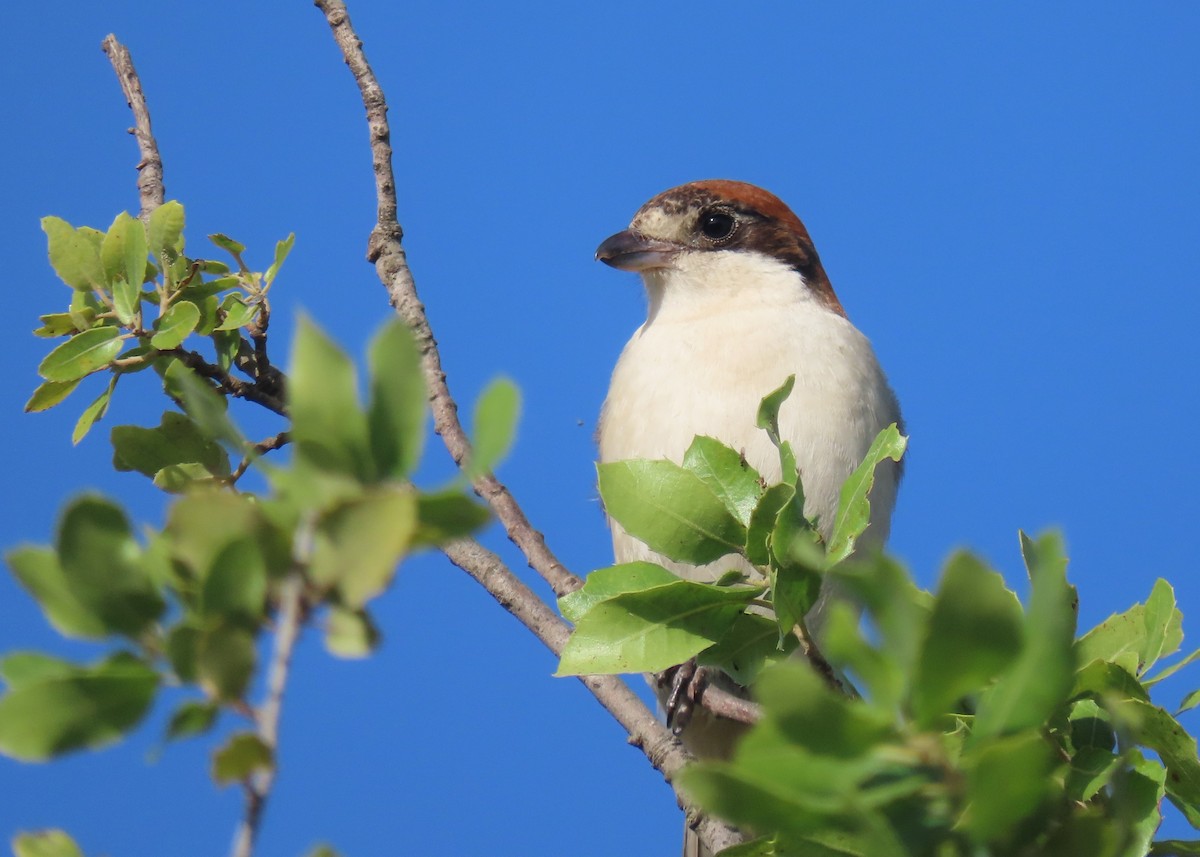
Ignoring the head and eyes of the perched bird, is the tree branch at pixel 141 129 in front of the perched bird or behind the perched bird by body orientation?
in front

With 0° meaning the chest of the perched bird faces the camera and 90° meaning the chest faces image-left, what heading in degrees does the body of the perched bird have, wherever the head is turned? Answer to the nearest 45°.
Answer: approximately 45°

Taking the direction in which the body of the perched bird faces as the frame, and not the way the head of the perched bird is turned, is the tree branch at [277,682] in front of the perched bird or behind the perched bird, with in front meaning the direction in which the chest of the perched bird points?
in front

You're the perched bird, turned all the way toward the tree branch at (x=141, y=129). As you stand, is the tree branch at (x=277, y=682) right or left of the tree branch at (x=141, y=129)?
left
